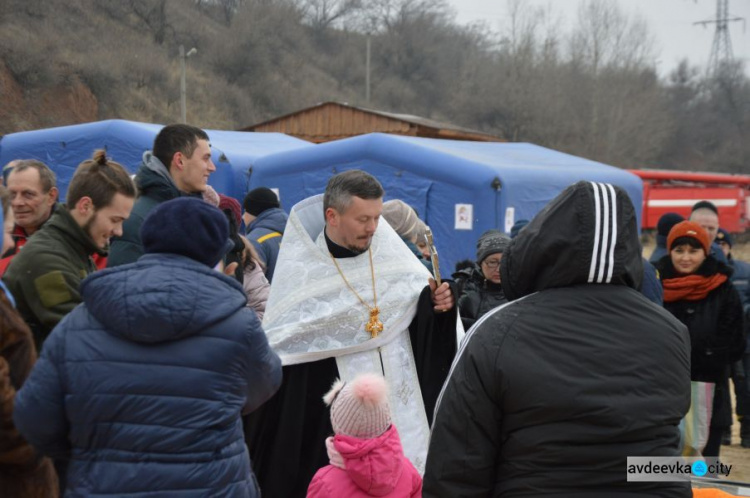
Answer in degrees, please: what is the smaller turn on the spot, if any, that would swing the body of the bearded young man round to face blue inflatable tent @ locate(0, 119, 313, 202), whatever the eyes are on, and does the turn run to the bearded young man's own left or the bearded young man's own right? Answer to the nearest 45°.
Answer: approximately 90° to the bearded young man's own left

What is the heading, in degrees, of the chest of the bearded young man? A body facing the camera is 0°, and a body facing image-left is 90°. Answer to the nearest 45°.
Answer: approximately 270°

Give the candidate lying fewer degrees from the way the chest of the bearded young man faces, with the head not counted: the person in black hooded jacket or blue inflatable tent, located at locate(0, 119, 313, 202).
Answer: the person in black hooded jacket

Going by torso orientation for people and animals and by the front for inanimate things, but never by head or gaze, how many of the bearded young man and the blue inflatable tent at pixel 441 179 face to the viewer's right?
1
